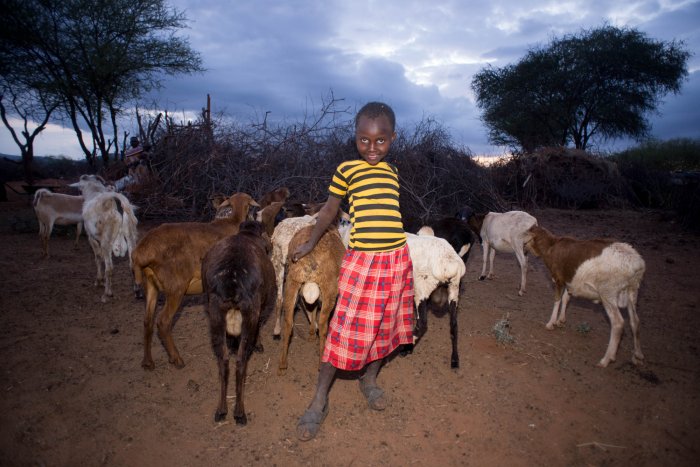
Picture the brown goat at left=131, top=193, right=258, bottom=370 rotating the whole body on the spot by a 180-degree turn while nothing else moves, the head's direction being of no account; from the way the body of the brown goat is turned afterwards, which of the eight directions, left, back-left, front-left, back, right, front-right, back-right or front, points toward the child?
left

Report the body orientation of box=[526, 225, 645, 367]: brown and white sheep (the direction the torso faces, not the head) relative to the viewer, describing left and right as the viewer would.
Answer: facing away from the viewer and to the left of the viewer

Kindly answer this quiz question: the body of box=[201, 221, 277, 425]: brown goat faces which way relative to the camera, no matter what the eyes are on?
away from the camera

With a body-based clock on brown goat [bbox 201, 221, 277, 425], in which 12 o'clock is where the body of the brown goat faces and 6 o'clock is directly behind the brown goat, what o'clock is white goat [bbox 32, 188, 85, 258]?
The white goat is roughly at 11 o'clock from the brown goat.

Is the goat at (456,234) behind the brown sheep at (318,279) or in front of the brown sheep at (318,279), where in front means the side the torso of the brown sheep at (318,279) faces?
in front

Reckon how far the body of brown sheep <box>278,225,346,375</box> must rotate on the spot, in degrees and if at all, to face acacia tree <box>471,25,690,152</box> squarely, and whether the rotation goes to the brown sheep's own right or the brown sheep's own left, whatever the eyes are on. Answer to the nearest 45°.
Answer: approximately 45° to the brown sheep's own right

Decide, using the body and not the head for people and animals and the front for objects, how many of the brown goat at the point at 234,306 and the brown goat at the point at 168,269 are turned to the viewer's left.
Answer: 0

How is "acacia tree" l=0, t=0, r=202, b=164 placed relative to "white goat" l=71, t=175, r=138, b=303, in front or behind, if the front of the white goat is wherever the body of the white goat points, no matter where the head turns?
in front

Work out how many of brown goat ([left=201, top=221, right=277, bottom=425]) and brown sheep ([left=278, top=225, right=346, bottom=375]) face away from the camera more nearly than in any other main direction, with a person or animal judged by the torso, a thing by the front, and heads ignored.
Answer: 2

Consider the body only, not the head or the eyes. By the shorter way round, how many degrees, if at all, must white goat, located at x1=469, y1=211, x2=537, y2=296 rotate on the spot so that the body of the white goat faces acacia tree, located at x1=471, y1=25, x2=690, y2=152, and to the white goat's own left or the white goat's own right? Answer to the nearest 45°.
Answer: approximately 45° to the white goat's own right

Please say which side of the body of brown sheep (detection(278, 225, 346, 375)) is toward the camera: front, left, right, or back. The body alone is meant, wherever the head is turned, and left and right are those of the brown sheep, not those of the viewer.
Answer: back
